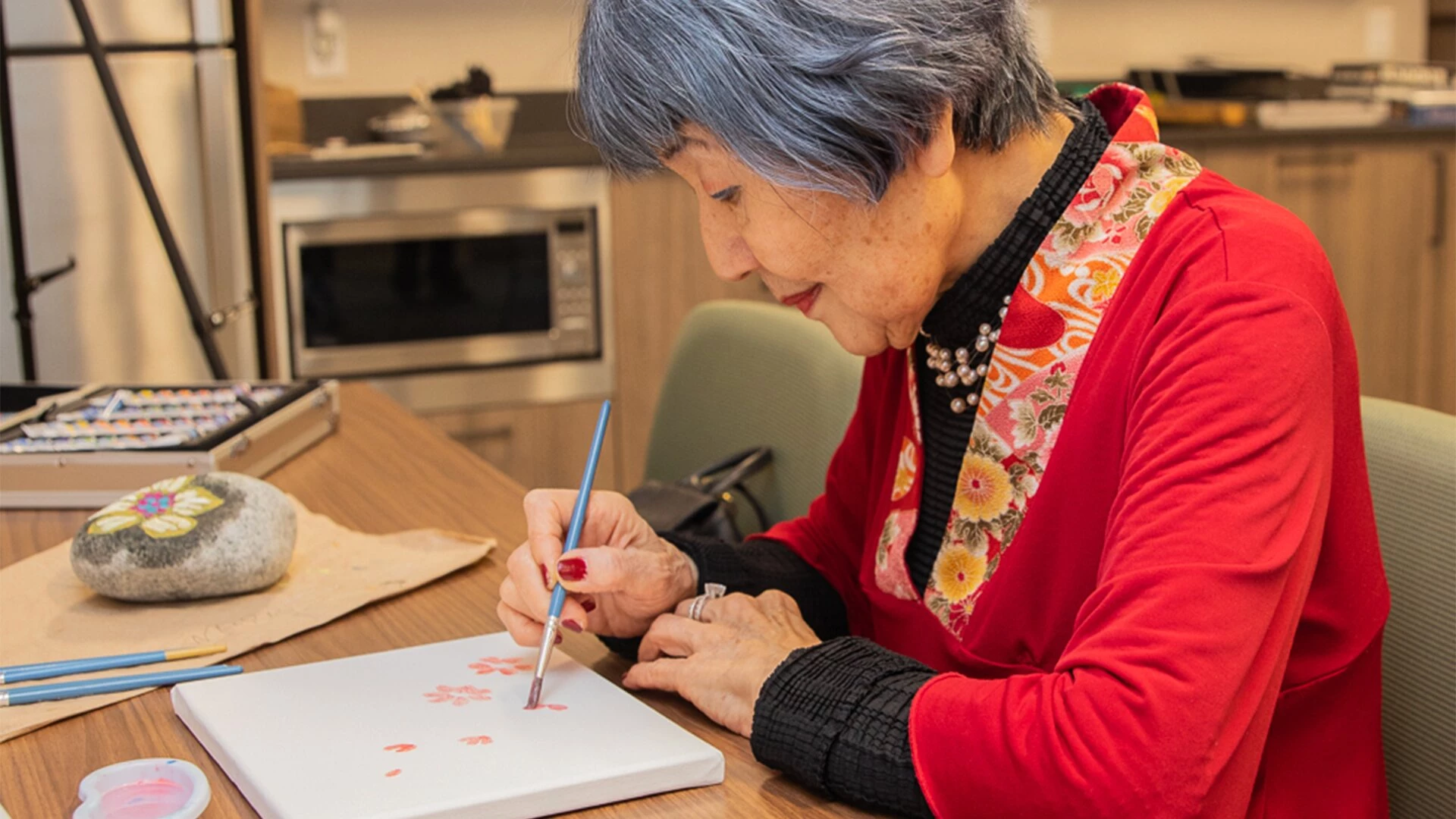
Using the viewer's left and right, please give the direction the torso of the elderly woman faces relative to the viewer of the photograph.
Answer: facing the viewer and to the left of the viewer

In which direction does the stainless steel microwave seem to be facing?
toward the camera

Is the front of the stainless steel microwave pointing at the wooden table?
yes

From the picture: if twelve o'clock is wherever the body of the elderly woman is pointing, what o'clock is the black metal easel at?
The black metal easel is roughly at 3 o'clock from the elderly woman.

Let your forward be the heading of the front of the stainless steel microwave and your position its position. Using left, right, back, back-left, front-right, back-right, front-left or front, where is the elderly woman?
front

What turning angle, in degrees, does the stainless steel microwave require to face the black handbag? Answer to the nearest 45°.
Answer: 0° — it already faces it

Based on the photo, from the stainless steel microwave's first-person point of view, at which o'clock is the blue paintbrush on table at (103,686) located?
The blue paintbrush on table is roughly at 12 o'clock from the stainless steel microwave.

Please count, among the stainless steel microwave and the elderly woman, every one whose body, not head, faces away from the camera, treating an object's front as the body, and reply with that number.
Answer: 0

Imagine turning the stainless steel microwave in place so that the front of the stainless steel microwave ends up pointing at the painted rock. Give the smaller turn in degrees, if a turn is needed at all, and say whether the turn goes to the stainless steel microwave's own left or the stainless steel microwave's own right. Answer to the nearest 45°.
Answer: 0° — it already faces it

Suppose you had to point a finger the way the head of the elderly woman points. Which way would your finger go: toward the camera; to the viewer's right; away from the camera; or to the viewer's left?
to the viewer's left

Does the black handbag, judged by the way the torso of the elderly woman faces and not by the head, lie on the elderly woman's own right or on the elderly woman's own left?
on the elderly woman's own right

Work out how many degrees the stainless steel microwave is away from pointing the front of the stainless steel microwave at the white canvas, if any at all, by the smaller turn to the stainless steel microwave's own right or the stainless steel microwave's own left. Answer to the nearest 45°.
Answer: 0° — it already faces it

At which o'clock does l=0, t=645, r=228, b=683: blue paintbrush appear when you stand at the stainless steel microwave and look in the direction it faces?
The blue paintbrush is roughly at 12 o'clock from the stainless steel microwave.

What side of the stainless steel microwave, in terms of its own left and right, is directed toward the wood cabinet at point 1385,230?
left
